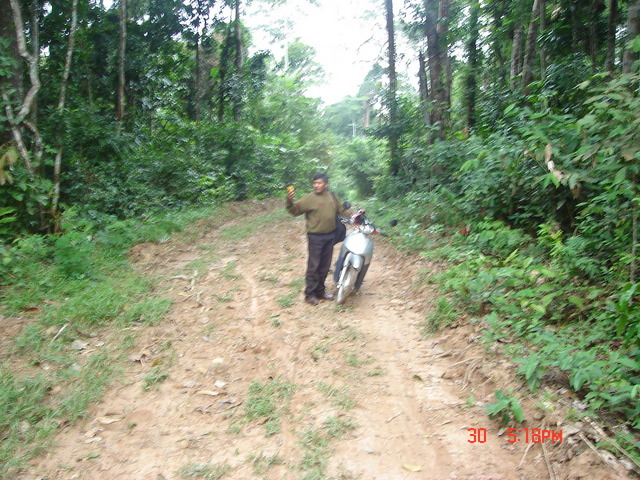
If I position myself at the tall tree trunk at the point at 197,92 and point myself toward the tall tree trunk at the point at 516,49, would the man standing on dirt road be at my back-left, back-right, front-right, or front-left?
front-right

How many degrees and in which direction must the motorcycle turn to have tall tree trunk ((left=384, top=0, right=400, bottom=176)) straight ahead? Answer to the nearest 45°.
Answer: approximately 180°

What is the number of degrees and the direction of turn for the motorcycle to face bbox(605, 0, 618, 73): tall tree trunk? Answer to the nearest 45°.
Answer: approximately 135° to its left

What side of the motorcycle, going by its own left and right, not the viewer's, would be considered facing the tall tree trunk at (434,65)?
back

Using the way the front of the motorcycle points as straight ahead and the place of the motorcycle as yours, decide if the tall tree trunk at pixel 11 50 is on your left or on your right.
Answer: on your right

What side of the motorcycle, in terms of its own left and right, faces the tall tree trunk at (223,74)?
back

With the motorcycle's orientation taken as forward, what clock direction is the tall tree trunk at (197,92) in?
The tall tree trunk is roughly at 5 o'clock from the motorcycle.

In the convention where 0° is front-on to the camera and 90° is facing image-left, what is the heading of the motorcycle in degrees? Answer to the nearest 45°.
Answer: approximately 0°

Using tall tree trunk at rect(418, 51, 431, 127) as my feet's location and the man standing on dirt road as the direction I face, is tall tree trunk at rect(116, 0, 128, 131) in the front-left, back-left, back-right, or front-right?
front-right

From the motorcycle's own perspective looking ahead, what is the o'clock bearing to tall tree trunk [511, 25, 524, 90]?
The tall tree trunk is roughly at 7 o'clock from the motorcycle.

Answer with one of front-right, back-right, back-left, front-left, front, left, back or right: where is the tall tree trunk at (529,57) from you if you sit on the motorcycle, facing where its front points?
back-left

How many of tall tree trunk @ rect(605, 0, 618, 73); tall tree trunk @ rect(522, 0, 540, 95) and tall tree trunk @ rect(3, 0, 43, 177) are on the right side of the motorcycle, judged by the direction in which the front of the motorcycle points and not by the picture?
1

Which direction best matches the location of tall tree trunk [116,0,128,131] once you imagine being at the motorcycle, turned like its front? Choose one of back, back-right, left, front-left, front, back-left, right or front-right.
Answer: back-right
